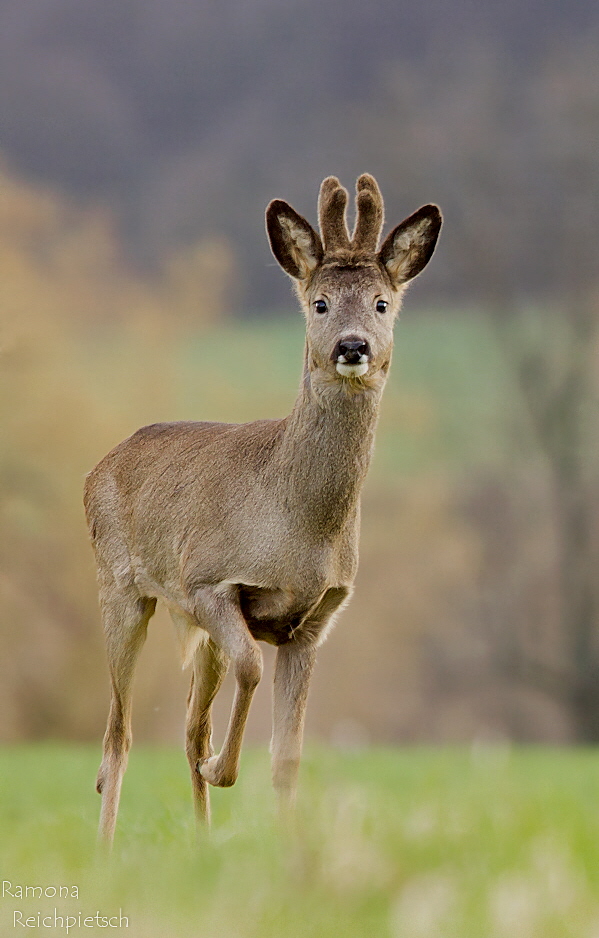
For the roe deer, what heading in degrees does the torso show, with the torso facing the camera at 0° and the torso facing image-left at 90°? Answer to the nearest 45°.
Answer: approximately 315°
